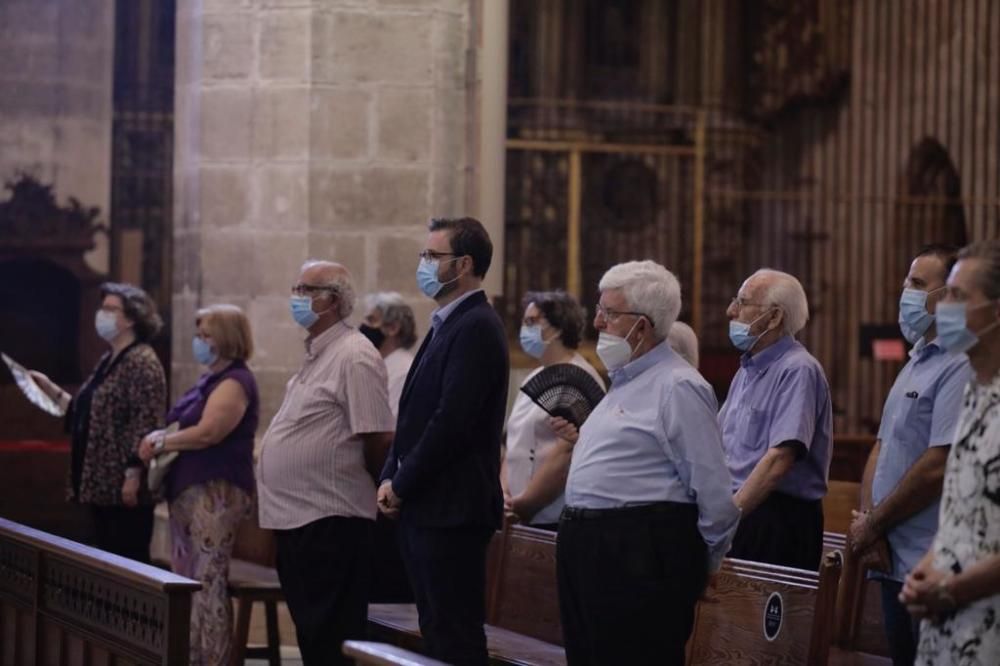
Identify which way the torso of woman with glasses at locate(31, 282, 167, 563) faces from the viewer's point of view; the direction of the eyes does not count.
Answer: to the viewer's left

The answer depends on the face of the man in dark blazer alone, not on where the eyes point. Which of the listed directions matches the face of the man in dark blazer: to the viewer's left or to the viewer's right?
to the viewer's left

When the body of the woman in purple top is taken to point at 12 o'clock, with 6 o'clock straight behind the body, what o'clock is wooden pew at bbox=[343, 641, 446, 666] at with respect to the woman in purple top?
The wooden pew is roughly at 9 o'clock from the woman in purple top.

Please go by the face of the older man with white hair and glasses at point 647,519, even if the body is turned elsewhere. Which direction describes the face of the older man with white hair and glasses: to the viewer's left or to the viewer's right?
to the viewer's left

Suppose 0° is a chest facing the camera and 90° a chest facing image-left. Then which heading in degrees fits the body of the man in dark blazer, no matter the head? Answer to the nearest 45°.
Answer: approximately 90°

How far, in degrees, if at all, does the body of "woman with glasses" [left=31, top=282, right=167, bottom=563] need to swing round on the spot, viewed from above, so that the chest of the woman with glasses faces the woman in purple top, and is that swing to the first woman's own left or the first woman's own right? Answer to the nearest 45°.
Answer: approximately 90° to the first woman's own left

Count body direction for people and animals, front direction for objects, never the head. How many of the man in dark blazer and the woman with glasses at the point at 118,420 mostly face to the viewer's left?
2

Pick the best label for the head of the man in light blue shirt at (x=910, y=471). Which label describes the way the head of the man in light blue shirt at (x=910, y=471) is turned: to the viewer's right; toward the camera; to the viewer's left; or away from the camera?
to the viewer's left

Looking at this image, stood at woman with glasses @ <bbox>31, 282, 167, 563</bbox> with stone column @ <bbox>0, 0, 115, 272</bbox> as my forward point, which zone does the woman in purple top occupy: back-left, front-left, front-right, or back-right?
back-right

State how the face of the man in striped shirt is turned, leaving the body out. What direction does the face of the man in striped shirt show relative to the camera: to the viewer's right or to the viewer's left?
to the viewer's left

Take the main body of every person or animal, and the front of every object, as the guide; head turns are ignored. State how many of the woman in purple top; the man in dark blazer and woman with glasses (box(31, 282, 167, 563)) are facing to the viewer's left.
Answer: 3

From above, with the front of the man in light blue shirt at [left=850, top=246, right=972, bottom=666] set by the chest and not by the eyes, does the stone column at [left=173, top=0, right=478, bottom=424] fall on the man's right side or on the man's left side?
on the man's right side

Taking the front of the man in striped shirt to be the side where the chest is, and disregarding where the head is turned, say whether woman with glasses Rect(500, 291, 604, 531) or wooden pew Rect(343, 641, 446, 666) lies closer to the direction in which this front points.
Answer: the wooden pew

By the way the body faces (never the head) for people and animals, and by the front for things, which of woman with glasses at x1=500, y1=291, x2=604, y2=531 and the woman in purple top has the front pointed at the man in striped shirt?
the woman with glasses

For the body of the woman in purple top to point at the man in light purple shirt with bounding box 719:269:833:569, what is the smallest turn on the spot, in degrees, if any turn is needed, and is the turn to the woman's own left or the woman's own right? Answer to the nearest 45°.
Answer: approximately 135° to the woman's own left

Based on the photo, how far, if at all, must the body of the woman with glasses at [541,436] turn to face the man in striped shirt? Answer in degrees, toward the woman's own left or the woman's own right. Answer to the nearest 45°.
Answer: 0° — they already face them

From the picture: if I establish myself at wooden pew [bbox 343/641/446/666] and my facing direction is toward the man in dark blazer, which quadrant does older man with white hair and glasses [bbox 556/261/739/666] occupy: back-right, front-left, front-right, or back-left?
front-right

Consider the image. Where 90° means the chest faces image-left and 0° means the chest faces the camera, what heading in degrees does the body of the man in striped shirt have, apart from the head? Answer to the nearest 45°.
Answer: approximately 45°

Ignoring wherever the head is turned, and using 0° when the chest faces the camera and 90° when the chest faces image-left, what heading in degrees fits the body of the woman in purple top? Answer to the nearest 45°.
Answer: approximately 90°

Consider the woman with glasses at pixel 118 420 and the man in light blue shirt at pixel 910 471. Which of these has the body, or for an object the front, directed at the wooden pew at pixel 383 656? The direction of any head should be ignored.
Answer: the man in light blue shirt

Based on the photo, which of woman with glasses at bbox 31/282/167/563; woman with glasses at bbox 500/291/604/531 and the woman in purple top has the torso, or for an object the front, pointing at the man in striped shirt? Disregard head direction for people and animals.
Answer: woman with glasses at bbox 500/291/604/531
